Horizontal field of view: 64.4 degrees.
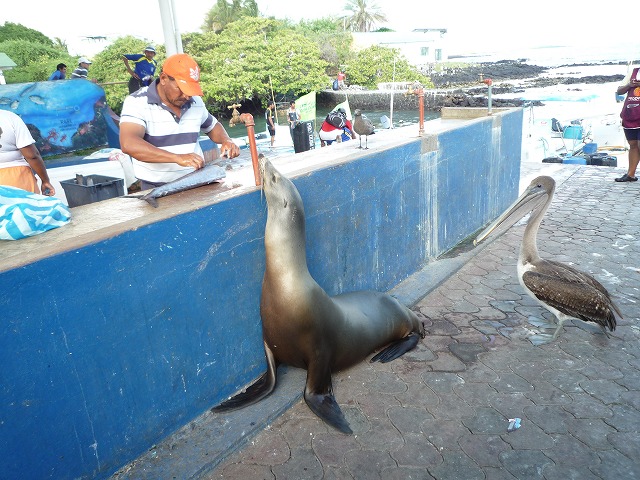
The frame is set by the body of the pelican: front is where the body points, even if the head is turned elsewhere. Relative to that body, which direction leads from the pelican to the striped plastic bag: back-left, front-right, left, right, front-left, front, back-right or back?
front-left

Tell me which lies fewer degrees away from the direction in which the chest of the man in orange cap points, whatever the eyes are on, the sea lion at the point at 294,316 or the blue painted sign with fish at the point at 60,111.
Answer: the sea lion

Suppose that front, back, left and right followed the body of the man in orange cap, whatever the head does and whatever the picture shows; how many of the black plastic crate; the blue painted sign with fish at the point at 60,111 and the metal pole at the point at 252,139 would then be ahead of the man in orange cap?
1

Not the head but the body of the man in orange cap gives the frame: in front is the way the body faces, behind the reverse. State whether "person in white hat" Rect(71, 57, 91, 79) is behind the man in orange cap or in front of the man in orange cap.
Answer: behind

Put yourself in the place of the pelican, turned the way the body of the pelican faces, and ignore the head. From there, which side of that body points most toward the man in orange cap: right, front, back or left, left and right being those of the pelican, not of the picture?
front

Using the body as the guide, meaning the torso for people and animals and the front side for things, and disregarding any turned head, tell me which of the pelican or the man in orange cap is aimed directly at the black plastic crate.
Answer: the pelican

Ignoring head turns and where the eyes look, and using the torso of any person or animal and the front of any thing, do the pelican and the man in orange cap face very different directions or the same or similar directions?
very different directions

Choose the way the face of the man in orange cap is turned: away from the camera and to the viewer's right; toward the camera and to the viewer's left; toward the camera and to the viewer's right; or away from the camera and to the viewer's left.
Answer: toward the camera and to the viewer's right

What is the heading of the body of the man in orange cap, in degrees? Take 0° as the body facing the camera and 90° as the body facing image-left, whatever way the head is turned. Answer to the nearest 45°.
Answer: approximately 315°

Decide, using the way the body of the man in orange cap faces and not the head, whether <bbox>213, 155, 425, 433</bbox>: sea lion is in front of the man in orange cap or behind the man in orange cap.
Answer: in front

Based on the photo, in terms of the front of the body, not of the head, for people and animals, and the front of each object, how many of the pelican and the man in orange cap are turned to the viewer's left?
1

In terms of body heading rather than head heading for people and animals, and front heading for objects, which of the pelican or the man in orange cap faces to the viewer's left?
the pelican

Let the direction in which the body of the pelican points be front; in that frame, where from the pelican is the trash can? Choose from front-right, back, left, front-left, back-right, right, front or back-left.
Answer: front-right

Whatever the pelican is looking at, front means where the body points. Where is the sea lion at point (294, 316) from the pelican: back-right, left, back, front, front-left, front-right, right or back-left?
front-left

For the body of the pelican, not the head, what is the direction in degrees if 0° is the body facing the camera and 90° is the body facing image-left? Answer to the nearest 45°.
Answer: approximately 90°
